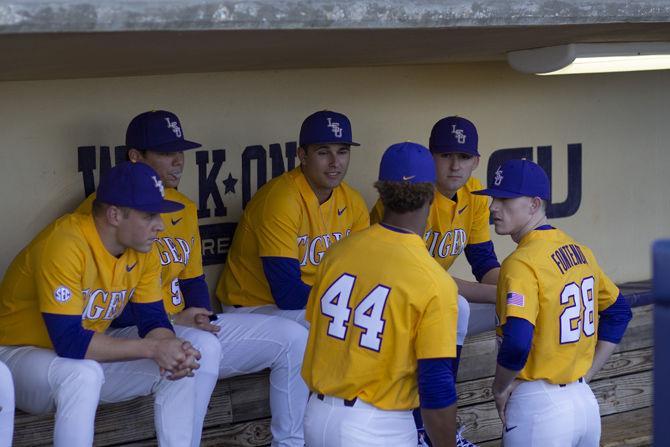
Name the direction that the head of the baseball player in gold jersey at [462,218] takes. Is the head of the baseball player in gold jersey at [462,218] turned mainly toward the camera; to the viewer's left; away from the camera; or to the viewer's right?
toward the camera

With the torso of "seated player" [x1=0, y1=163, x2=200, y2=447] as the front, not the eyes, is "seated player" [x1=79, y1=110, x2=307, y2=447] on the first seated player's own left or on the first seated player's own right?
on the first seated player's own left

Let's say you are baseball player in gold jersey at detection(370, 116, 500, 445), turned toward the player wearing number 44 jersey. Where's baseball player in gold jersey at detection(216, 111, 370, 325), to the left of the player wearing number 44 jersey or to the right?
right

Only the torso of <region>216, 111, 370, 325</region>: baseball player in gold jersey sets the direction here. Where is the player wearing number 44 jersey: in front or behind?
in front

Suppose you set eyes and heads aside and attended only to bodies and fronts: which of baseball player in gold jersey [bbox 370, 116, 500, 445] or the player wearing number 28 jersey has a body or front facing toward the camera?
the baseball player in gold jersey

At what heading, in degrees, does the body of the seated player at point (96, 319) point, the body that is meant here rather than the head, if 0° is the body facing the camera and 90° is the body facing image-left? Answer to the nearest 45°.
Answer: approximately 315°

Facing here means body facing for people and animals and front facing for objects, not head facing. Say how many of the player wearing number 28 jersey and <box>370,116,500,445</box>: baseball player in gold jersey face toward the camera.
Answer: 1

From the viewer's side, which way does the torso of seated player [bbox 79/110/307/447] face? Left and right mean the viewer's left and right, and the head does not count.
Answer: facing the viewer and to the right of the viewer

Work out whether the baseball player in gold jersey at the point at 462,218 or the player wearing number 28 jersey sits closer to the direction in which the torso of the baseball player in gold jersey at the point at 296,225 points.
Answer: the player wearing number 28 jersey

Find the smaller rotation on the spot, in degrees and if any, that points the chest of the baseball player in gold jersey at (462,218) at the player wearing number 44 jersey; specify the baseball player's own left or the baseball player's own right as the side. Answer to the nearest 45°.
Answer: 0° — they already face them

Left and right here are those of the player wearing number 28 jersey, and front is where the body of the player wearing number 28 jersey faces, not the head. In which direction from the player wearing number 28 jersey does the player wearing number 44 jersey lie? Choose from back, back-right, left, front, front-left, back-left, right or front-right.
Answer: left

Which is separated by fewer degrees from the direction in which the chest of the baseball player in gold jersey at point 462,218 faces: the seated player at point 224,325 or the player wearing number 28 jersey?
the player wearing number 28 jersey

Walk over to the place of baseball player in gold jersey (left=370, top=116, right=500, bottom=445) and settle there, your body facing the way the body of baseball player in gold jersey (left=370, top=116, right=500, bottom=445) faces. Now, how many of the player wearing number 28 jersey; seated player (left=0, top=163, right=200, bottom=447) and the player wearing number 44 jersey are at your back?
0
